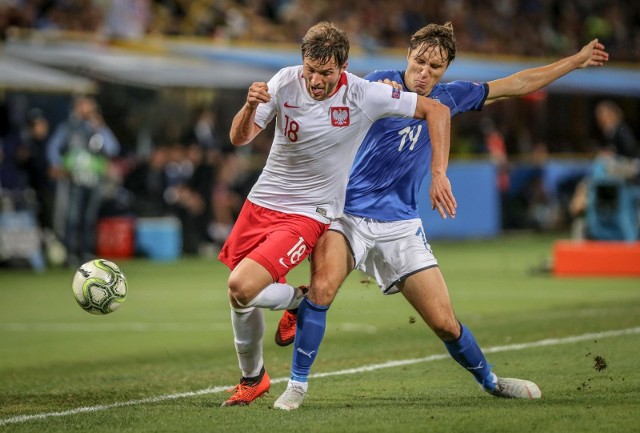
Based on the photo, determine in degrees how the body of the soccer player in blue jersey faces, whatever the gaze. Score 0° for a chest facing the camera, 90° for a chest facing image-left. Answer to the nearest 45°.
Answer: approximately 0°

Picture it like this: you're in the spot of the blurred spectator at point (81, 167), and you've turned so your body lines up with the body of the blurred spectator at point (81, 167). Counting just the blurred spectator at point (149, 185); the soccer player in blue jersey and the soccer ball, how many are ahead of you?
2

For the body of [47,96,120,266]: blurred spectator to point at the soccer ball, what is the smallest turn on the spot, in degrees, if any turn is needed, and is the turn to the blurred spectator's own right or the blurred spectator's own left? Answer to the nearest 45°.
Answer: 0° — they already face it

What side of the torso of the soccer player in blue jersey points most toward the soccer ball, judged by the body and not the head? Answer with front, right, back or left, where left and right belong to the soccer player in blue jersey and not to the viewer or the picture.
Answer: right

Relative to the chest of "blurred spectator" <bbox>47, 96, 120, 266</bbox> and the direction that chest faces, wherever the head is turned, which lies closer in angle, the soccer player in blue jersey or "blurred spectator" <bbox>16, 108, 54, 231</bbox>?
the soccer player in blue jersey

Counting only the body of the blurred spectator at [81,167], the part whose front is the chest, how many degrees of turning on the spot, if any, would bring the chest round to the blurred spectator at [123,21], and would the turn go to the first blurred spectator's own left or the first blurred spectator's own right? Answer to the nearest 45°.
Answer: approximately 180°

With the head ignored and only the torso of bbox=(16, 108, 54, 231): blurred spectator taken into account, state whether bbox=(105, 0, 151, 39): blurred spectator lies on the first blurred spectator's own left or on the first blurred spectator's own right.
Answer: on the first blurred spectator's own left
